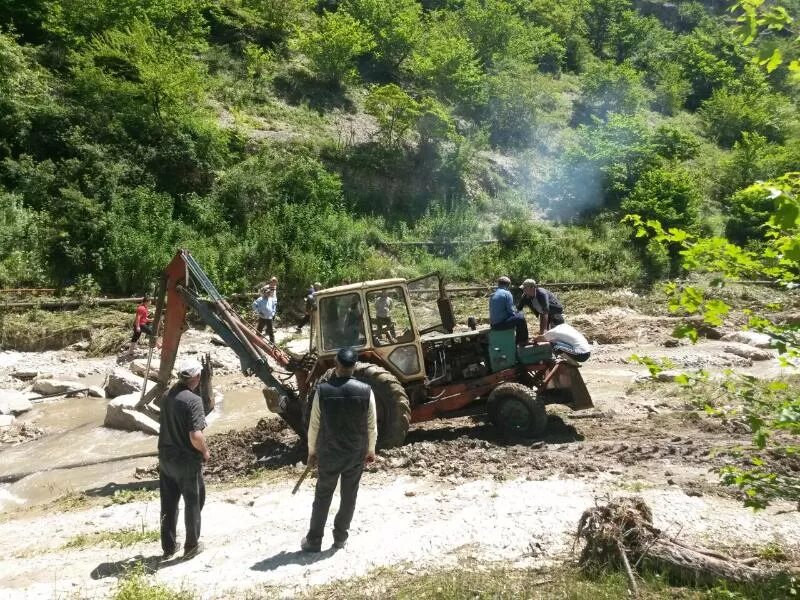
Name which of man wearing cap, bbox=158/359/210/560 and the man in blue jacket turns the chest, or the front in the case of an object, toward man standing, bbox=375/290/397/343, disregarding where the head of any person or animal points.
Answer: the man wearing cap

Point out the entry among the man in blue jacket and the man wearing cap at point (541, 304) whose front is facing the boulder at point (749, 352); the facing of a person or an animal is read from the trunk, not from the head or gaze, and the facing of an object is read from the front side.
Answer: the man in blue jacket

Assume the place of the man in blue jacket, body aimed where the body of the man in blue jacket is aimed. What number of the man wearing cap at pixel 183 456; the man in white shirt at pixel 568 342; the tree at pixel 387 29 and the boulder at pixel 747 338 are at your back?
1

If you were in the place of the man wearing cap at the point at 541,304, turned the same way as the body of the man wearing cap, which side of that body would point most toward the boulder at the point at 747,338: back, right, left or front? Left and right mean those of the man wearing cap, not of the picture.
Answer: back

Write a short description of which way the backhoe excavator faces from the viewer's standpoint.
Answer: facing to the right of the viewer

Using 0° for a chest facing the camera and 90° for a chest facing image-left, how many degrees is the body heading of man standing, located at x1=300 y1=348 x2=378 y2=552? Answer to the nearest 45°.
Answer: approximately 180°

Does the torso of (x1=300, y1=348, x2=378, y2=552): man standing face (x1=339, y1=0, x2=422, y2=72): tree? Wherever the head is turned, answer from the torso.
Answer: yes

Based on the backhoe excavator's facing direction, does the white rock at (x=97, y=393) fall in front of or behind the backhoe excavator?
behind

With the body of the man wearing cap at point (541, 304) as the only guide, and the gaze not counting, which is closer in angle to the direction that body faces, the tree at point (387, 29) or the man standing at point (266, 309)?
the man standing

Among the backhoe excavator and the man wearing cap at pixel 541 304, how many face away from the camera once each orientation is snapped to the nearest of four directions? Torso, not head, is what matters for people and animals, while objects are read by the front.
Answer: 0

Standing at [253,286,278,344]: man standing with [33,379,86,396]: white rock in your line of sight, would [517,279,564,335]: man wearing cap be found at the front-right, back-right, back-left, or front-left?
back-left

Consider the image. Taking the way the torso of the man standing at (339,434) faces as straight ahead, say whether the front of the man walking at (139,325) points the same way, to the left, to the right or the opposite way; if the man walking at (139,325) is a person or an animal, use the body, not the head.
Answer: to the right

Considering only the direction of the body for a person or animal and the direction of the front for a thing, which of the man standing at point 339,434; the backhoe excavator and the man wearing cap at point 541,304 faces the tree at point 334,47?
the man standing

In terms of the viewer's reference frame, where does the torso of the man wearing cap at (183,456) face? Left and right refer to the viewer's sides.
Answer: facing away from the viewer and to the right of the viewer

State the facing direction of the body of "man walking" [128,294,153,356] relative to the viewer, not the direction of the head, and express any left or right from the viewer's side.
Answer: facing to the right of the viewer

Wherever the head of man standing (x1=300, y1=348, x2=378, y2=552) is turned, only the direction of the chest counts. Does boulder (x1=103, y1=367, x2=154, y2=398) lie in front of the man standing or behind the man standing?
in front

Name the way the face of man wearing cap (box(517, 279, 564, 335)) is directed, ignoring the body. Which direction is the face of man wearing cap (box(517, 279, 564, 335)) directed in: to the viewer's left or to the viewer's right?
to the viewer's left

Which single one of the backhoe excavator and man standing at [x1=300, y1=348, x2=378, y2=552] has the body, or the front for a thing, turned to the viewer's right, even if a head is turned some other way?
the backhoe excavator

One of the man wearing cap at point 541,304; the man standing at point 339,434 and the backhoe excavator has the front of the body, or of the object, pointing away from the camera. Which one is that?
the man standing
